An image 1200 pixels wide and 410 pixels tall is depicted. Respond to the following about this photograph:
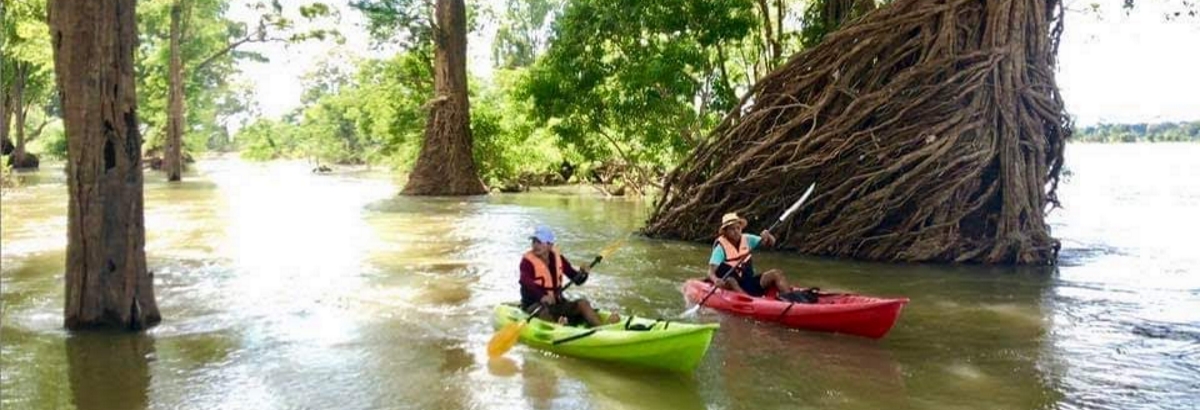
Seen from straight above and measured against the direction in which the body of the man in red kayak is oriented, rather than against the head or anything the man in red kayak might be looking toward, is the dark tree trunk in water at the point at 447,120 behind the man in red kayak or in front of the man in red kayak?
behind

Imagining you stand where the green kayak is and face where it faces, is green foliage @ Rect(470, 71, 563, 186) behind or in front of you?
behind

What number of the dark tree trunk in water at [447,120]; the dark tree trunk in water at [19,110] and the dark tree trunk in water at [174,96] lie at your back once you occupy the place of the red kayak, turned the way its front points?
3

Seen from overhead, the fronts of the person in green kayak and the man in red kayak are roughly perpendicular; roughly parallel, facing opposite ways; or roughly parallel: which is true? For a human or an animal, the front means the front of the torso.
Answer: roughly parallel

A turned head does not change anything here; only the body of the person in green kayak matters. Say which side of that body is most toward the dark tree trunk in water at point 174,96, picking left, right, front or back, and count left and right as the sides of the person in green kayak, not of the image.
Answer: back

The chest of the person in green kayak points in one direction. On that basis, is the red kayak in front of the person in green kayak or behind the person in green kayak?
in front

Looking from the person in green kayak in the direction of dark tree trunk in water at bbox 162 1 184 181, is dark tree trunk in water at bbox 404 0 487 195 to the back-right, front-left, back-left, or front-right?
front-right

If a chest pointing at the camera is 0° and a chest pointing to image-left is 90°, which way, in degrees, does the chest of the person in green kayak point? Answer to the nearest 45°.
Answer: approximately 315°

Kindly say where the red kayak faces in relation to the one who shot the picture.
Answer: facing the viewer and to the right of the viewer

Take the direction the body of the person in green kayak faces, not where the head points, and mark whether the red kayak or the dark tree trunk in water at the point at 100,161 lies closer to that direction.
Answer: the red kayak

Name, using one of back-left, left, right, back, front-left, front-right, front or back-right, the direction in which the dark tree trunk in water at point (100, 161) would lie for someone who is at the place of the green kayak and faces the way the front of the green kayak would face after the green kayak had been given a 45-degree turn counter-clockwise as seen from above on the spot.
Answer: back

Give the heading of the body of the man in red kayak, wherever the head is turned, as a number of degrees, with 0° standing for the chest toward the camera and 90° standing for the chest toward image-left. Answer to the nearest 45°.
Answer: approximately 315°
